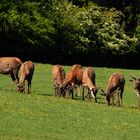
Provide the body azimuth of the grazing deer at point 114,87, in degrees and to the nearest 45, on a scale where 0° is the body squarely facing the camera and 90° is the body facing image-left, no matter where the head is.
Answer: approximately 45°

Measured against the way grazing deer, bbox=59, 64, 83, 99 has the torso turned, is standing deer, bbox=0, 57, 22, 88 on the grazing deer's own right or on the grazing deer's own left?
on the grazing deer's own right

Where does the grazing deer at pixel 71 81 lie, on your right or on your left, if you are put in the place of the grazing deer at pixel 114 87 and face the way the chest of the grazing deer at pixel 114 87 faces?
on your right

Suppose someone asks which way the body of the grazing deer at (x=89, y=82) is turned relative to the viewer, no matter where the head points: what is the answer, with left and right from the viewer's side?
facing the viewer and to the right of the viewer

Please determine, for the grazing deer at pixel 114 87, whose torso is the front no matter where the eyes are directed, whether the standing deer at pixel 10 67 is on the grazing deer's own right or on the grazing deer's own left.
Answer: on the grazing deer's own right
